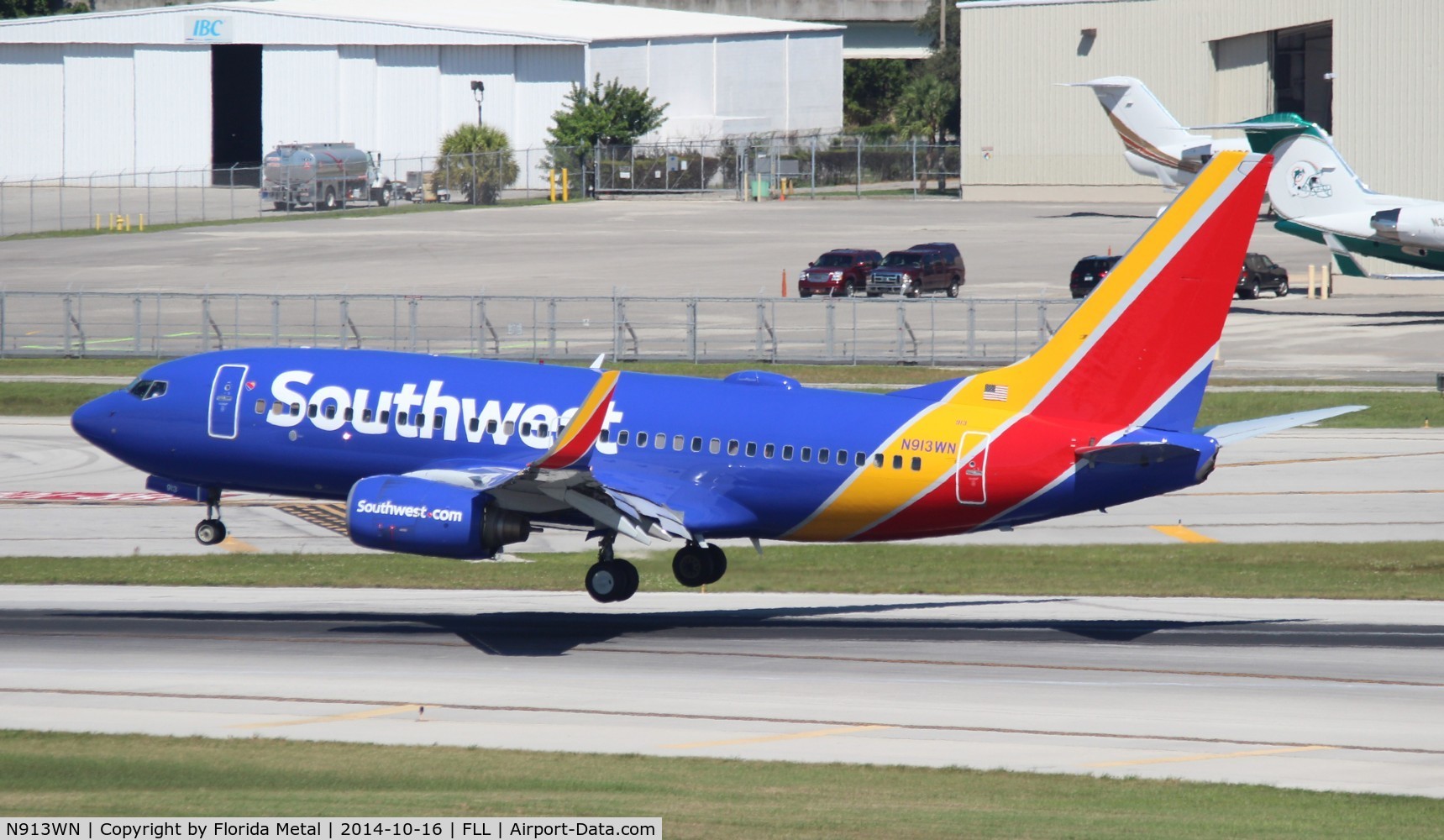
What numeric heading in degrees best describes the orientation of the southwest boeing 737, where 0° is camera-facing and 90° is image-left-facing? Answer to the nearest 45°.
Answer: approximately 90°
